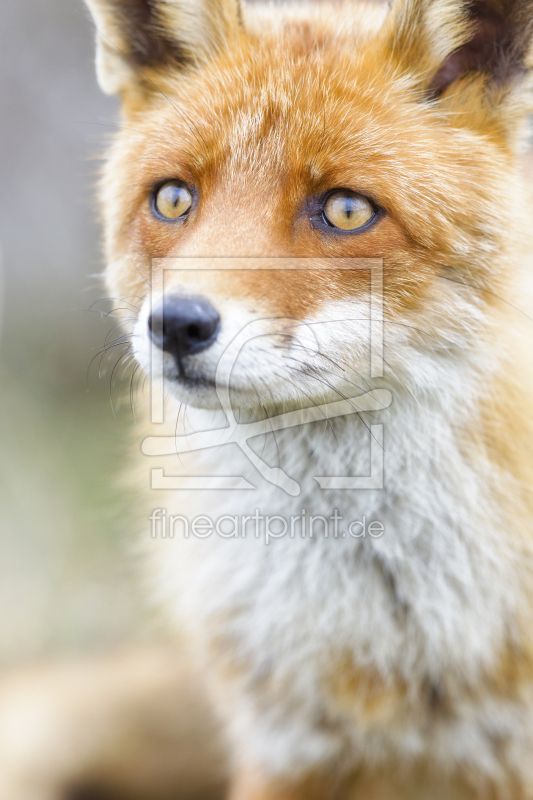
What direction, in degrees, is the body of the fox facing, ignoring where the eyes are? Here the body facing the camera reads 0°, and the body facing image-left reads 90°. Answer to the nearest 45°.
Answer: approximately 45°
